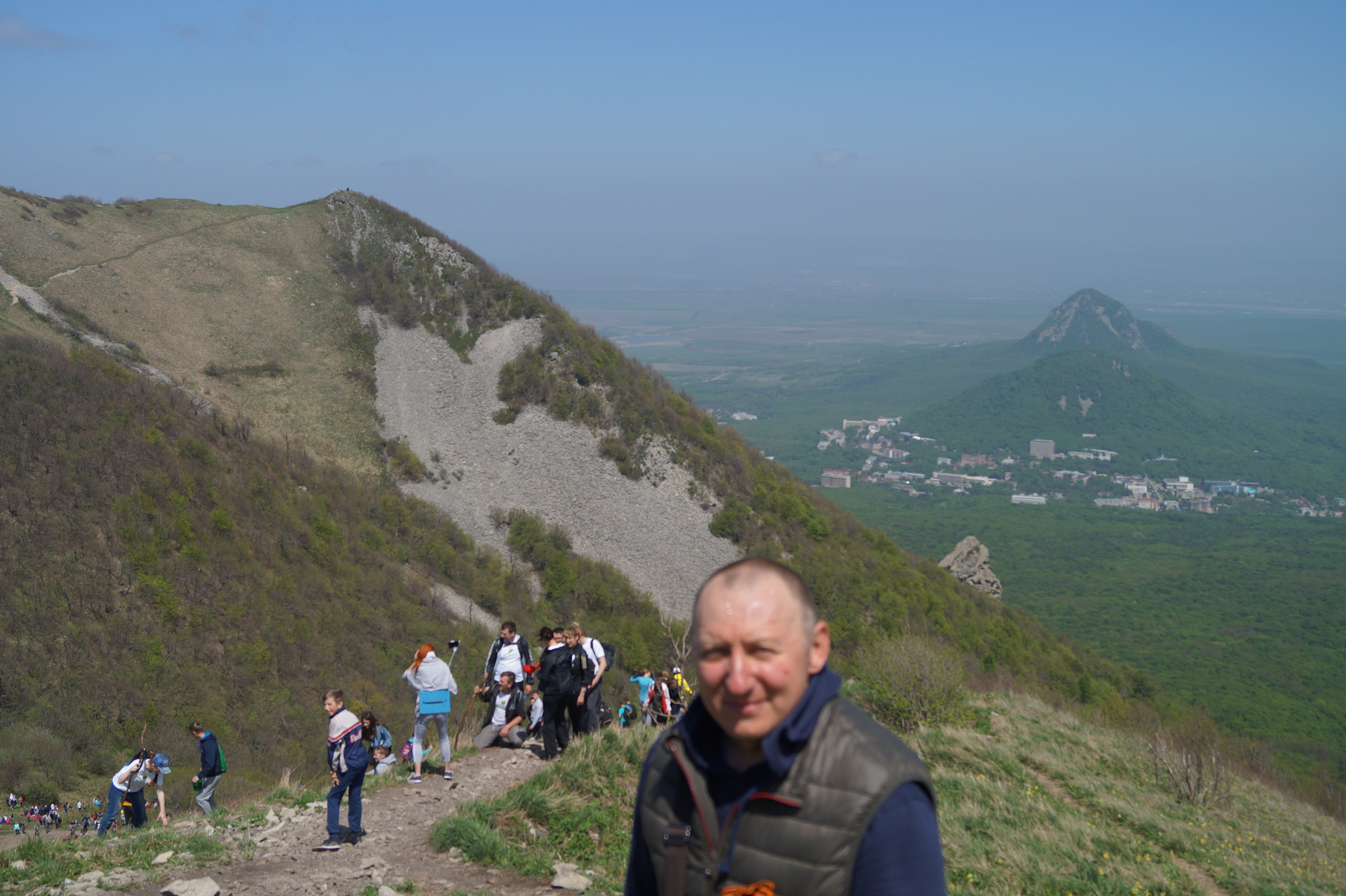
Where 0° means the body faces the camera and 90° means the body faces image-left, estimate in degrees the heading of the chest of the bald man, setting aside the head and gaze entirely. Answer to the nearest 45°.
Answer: approximately 45°

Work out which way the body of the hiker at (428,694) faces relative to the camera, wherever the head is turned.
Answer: away from the camera

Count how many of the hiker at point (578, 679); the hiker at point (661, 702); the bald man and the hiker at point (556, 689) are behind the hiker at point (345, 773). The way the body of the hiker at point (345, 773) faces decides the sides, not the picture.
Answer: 3

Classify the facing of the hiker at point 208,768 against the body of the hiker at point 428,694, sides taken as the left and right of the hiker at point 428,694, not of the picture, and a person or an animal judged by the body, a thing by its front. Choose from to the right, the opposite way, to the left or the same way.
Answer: to the left

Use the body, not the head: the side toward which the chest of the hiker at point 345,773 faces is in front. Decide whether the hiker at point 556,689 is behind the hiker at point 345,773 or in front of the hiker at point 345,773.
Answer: behind

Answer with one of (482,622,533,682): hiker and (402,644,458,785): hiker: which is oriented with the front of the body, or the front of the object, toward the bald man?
(482,622,533,682): hiker

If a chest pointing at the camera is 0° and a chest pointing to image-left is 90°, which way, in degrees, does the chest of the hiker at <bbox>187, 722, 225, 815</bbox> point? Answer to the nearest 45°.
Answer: approximately 90°

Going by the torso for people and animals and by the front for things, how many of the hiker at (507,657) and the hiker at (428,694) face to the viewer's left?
0

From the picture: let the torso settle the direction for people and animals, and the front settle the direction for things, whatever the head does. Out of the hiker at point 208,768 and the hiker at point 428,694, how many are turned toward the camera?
0

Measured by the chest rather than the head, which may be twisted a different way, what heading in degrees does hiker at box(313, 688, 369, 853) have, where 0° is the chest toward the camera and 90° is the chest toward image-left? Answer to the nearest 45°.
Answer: approximately 45°

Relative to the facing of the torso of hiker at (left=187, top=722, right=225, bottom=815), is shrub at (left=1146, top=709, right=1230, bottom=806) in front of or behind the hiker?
behind

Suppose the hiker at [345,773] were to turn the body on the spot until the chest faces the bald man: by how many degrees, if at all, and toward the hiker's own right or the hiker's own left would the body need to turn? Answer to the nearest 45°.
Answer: approximately 45° to the hiker's own left

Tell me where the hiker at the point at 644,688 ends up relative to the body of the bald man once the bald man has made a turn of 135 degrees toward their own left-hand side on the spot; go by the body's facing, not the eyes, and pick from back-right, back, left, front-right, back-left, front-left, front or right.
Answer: left

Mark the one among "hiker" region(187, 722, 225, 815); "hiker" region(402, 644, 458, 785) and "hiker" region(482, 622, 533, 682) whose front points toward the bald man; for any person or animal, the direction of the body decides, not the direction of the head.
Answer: "hiker" region(482, 622, 533, 682)

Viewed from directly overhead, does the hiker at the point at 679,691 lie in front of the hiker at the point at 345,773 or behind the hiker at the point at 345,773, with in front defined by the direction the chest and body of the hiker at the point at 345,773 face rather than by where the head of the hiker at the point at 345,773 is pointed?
behind

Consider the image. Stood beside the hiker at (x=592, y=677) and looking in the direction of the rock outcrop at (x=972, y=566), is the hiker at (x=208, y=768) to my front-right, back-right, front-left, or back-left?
back-left

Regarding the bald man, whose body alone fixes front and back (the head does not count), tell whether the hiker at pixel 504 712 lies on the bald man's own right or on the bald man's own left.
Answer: on the bald man's own right

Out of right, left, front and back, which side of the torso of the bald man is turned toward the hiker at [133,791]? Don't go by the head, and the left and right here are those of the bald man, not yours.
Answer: right

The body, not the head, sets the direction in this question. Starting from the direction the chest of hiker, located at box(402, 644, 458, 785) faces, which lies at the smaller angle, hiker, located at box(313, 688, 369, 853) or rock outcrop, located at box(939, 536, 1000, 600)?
the rock outcrop
